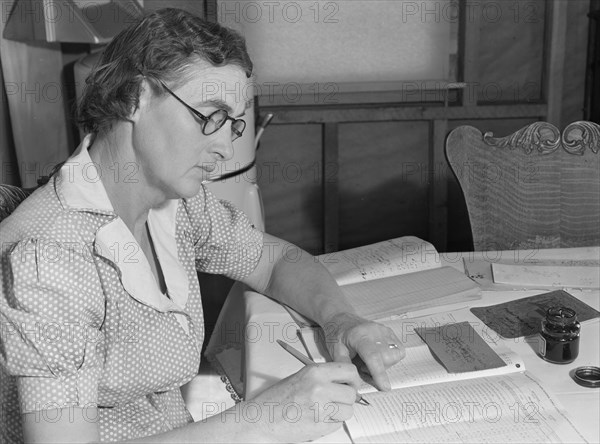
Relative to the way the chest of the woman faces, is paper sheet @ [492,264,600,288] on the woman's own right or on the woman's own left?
on the woman's own left

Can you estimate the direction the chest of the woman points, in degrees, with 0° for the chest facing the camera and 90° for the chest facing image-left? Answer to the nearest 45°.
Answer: approximately 315°

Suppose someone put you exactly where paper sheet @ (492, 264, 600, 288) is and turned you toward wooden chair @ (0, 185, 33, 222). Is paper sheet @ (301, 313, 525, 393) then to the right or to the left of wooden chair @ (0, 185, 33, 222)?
left

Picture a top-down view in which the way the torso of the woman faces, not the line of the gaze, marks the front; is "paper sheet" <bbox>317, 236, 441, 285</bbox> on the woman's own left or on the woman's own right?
on the woman's own left
